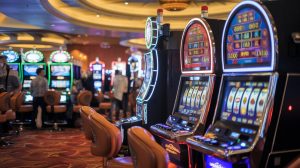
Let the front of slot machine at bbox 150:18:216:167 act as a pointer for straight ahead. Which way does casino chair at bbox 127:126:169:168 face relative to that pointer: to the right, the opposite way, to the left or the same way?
the opposite way

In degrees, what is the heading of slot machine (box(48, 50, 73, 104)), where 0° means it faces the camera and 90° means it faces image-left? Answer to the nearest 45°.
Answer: approximately 0°

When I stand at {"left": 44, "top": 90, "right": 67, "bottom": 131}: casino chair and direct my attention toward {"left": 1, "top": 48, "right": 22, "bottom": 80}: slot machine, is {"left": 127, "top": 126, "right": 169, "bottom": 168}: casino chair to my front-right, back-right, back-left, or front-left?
back-left

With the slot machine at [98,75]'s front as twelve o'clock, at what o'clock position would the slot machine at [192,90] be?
the slot machine at [192,90] is roughly at 12 o'clock from the slot machine at [98,75].

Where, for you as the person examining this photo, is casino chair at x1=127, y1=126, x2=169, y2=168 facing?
facing away from the viewer and to the right of the viewer

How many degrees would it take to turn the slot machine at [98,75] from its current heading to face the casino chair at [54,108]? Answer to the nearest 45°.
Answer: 0° — it already faces it

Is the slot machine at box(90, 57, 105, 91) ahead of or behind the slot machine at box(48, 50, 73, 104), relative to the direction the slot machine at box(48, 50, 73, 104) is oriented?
behind

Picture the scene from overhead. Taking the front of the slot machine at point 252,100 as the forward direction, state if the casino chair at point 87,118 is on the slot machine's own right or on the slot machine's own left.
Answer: on the slot machine's own right

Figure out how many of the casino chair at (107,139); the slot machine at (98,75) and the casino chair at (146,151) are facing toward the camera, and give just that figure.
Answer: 1

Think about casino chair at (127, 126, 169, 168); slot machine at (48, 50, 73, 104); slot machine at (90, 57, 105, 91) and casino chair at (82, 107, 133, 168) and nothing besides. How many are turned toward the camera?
2

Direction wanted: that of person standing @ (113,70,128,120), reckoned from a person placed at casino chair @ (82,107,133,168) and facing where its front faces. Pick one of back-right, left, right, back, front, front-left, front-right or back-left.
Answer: front-left
